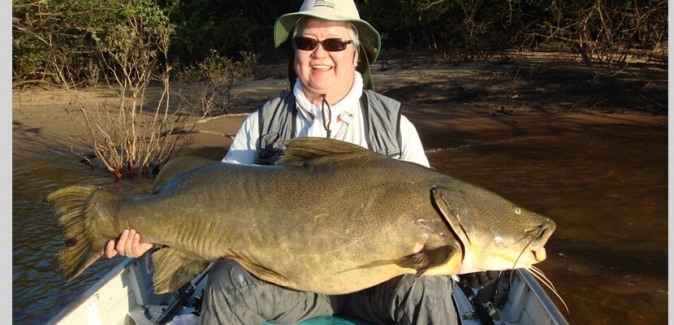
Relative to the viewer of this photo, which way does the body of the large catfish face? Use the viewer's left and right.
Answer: facing to the right of the viewer

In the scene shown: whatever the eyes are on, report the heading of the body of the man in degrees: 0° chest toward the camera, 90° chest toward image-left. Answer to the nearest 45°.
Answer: approximately 0°
